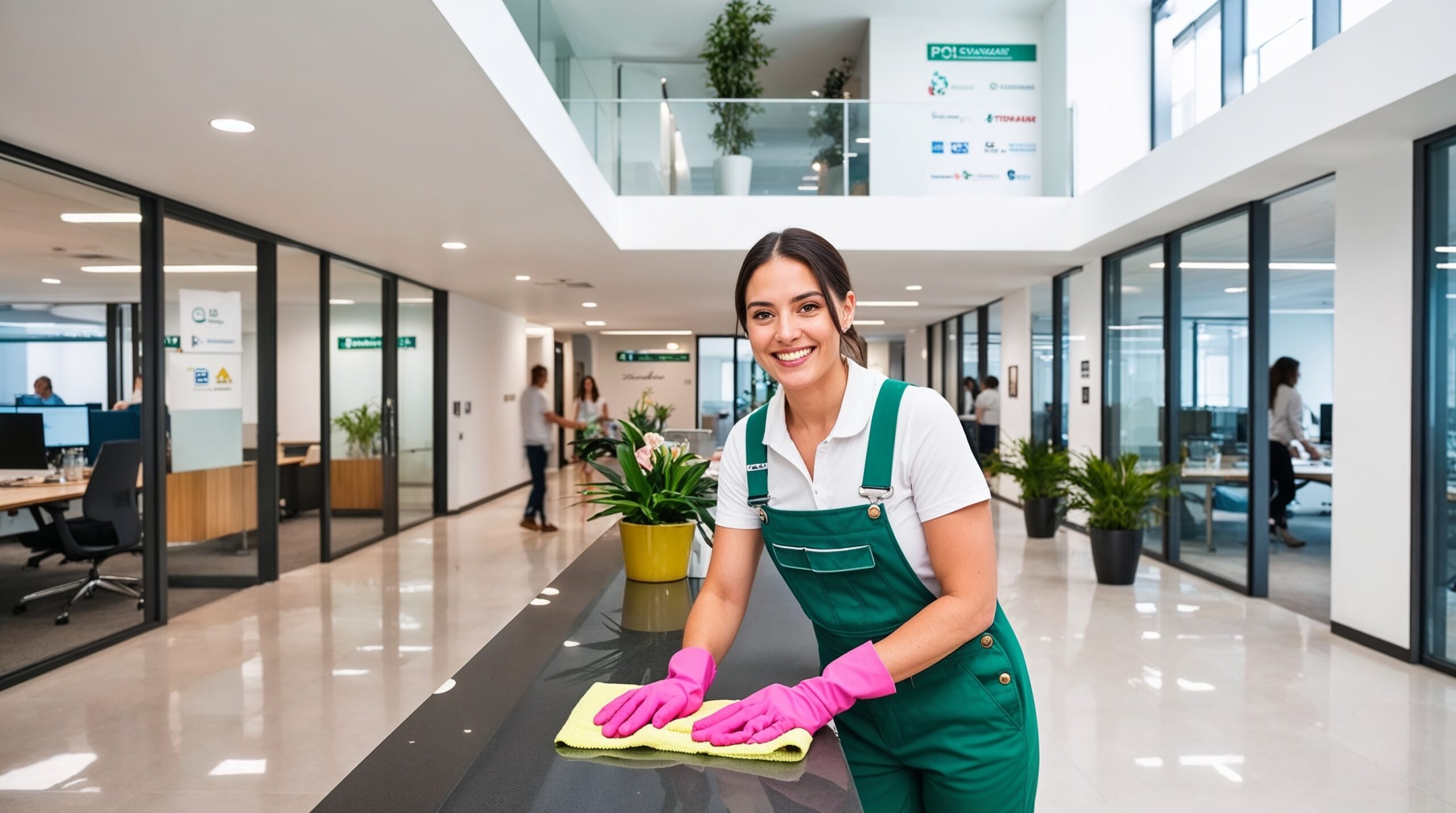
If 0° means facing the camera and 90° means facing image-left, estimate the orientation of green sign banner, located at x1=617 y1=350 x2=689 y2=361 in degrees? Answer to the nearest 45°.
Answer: approximately 0°

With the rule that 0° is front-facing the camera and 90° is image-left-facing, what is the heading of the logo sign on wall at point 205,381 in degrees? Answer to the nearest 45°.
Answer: approximately 0°

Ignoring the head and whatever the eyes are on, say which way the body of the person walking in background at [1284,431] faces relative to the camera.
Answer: to the viewer's right

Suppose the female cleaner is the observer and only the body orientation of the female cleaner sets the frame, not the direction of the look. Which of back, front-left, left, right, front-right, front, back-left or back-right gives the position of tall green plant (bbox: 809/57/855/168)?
back-right

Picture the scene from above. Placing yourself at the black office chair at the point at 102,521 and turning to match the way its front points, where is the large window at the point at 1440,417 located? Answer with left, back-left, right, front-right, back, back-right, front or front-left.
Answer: back

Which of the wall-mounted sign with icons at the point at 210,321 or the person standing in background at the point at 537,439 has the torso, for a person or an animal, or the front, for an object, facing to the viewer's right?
the person standing in background

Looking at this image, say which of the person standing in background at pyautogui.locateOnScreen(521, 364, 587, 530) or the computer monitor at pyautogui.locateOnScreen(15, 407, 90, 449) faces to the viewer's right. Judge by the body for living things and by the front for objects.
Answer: the person standing in background

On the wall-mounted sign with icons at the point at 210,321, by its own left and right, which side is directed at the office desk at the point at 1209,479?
left

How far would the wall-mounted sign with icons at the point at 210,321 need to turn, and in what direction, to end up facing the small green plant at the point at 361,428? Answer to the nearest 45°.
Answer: approximately 135° to its left

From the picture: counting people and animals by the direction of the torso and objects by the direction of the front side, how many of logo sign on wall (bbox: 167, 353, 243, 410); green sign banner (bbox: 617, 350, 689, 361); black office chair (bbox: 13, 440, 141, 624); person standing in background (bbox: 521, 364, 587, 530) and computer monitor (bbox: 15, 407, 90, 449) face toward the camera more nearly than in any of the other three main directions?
3

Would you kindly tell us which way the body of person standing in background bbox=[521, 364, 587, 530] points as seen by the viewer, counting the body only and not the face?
to the viewer's right

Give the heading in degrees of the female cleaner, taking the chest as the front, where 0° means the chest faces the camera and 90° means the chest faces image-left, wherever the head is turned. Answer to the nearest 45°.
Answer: approximately 45°

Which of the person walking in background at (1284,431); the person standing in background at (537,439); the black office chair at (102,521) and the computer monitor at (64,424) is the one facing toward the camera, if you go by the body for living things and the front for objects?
the computer monitor
